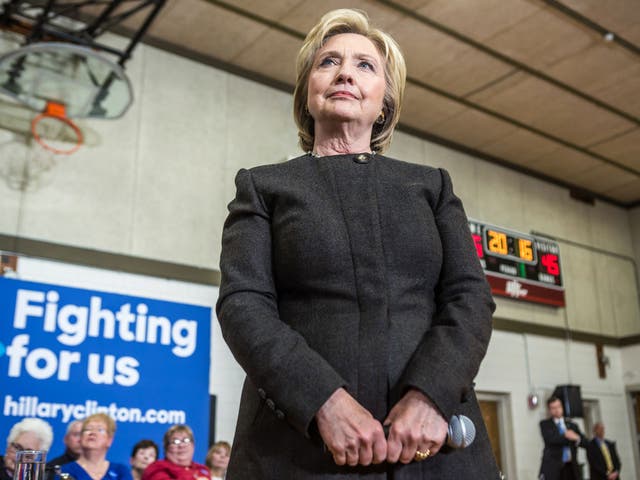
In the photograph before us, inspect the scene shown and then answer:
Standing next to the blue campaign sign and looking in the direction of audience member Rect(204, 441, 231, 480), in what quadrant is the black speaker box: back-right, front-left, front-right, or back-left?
front-left

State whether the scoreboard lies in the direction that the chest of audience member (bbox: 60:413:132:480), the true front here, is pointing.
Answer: no

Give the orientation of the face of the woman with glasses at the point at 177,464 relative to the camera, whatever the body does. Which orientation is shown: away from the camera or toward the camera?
toward the camera

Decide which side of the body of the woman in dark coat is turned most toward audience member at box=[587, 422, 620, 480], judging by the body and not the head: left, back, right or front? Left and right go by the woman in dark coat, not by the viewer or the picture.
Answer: back

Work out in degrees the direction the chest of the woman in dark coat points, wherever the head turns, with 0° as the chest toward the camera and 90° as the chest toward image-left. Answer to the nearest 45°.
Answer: approximately 0°

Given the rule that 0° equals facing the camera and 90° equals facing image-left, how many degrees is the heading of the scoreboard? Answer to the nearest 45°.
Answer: approximately 315°

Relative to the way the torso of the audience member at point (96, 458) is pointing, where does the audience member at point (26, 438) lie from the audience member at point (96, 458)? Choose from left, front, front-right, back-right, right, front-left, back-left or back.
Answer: back-right

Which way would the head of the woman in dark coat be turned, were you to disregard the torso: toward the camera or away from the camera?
toward the camera

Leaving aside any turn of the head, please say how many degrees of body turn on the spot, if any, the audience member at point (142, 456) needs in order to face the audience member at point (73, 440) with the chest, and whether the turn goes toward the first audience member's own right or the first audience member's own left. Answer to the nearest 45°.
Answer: approximately 90° to the first audience member's own right

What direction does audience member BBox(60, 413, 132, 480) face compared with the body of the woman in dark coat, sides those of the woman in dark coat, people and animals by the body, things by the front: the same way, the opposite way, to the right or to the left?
the same way

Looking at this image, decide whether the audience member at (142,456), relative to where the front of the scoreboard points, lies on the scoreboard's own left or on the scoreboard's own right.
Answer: on the scoreboard's own right

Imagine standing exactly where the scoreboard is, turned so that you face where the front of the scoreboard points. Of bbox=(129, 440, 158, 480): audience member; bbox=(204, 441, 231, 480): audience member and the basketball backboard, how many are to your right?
3

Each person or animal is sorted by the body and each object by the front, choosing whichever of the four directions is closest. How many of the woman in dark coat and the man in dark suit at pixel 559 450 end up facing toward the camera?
2

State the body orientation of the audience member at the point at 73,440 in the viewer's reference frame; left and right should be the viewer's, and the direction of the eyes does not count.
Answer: facing the viewer and to the right of the viewer

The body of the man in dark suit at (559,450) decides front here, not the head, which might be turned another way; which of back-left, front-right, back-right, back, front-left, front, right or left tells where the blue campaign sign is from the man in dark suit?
front-right
